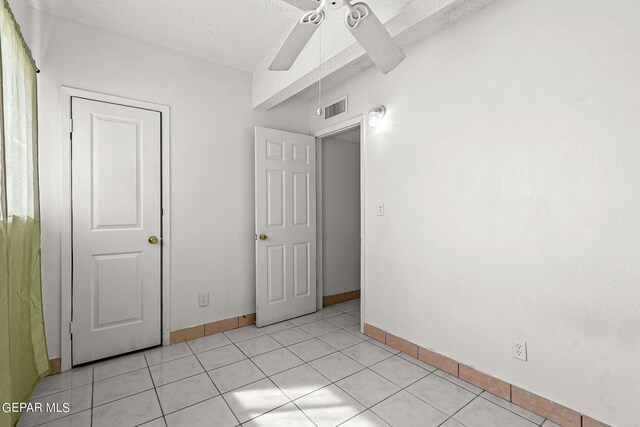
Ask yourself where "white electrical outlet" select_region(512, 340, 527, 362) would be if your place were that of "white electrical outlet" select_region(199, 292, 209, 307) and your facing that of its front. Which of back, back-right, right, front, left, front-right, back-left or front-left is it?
front-left

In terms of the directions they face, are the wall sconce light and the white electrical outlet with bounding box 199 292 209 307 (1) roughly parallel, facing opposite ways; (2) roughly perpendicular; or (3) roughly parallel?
roughly perpendicular

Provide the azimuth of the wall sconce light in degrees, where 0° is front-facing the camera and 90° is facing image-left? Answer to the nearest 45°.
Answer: approximately 45°

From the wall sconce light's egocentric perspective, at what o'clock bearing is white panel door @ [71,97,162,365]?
The white panel door is roughly at 1 o'clock from the wall sconce light.

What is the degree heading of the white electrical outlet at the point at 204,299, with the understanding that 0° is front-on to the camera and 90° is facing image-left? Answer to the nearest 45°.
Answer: approximately 0°

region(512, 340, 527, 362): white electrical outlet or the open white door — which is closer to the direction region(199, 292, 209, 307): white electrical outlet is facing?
the white electrical outlet

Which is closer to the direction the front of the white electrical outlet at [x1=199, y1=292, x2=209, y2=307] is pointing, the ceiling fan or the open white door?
the ceiling fan

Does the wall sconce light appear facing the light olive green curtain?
yes
